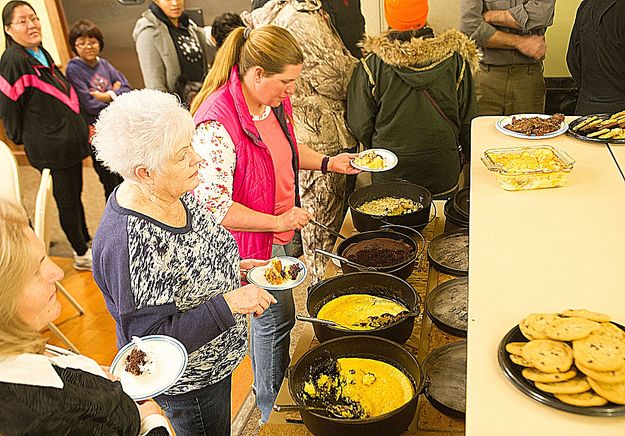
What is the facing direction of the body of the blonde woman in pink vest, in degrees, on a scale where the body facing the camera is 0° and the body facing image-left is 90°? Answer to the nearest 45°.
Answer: approximately 315°

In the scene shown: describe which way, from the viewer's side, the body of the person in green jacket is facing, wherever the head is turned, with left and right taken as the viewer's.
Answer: facing away from the viewer

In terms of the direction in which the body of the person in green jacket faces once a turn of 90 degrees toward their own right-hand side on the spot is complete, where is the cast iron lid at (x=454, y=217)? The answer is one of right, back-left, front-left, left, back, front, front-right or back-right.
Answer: right

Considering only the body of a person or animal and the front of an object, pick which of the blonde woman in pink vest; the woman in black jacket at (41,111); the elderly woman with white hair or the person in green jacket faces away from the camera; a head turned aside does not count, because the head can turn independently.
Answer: the person in green jacket

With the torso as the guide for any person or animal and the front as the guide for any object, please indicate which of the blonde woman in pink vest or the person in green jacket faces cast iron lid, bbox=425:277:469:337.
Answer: the blonde woman in pink vest

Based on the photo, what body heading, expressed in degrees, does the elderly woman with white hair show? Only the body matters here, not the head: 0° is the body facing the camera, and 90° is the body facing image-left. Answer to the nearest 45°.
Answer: approximately 315°

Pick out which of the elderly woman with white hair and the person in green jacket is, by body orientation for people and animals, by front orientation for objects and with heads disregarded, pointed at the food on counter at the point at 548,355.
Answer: the elderly woman with white hair

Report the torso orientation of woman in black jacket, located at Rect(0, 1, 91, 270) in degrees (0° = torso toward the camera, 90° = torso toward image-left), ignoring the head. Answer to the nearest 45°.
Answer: approximately 315°

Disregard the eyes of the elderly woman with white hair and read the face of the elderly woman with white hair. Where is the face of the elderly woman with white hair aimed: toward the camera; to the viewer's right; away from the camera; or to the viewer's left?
to the viewer's right

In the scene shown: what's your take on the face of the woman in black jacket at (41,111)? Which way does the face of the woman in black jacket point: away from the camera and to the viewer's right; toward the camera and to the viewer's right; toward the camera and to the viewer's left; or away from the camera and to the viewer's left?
toward the camera and to the viewer's right
